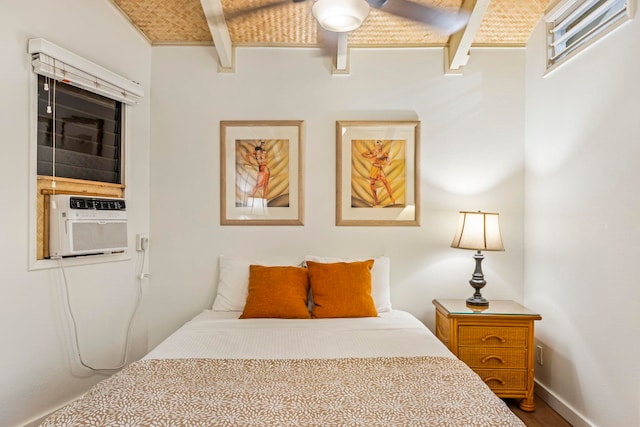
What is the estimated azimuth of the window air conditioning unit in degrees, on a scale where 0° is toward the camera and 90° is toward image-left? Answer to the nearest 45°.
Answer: approximately 315°

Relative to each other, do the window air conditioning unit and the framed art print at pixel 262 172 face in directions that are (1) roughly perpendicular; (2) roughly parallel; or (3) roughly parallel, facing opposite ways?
roughly perpendicular

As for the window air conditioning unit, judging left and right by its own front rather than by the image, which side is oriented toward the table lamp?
front

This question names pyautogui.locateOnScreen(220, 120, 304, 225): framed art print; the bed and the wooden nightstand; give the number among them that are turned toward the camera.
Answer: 3

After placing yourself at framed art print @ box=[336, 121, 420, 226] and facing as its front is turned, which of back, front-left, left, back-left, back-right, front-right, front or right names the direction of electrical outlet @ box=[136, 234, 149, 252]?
right

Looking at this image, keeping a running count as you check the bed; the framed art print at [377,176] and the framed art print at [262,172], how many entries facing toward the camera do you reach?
3

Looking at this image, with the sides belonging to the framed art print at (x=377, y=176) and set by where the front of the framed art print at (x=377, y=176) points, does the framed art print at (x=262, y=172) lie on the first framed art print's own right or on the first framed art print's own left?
on the first framed art print's own right

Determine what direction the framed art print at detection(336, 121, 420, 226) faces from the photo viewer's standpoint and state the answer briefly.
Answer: facing the viewer

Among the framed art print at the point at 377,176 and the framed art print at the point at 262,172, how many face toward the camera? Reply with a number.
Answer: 2

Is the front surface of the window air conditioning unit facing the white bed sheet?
yes

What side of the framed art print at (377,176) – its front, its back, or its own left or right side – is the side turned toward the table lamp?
left

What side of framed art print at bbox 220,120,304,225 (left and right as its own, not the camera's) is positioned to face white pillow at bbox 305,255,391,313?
left

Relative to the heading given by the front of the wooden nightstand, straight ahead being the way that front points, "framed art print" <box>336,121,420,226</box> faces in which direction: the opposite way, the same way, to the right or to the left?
the same way

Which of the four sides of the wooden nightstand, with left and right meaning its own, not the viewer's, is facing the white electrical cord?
right

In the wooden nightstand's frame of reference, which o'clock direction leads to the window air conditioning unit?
The window air conditioning unit is roughly at 2 o'clock from the wooden nightstand.

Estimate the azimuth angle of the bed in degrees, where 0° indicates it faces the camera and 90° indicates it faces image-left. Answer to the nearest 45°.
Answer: approximately 0°

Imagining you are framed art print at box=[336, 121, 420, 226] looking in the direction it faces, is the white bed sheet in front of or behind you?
in front
